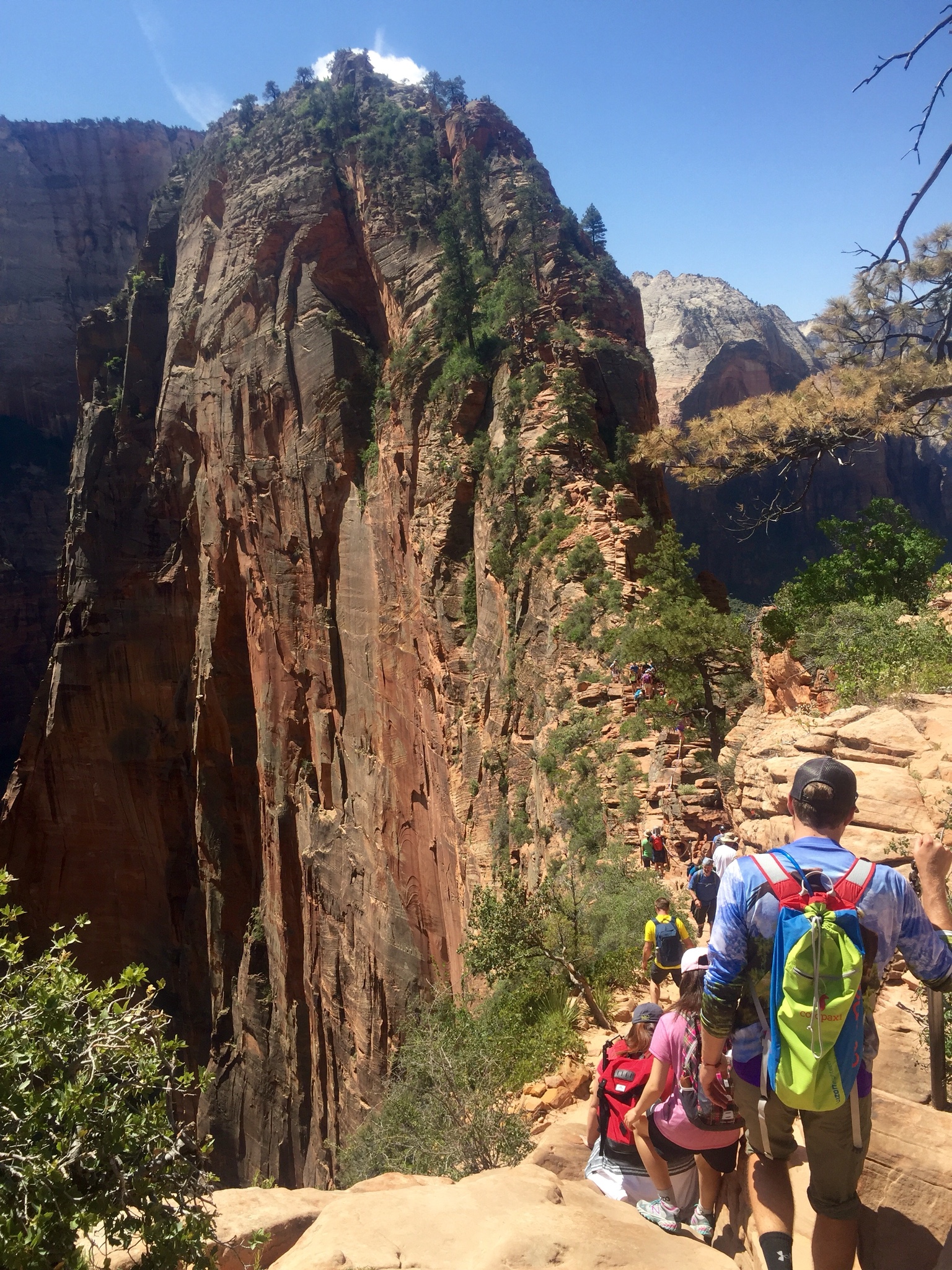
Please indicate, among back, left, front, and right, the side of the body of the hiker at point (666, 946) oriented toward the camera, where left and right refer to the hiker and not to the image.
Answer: back

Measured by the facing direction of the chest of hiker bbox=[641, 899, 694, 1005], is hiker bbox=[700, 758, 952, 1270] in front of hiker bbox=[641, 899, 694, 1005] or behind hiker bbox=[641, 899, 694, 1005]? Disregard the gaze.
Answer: behind

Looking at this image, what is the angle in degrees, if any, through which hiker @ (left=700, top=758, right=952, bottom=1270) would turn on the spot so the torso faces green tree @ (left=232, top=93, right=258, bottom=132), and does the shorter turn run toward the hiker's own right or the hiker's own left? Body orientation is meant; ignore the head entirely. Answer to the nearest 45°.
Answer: approximately 45° to the hiker's own left

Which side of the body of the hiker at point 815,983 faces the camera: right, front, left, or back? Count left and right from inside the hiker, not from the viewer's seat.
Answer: back

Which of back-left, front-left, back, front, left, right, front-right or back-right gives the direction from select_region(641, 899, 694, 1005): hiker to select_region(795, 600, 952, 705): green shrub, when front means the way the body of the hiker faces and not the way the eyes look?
front-right

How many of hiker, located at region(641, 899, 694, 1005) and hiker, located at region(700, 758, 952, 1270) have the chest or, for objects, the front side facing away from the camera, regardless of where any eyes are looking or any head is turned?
2

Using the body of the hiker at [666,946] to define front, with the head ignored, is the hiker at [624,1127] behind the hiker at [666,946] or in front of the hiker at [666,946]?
behind

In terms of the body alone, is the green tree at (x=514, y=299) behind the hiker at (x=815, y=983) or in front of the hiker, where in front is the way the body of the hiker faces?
in front

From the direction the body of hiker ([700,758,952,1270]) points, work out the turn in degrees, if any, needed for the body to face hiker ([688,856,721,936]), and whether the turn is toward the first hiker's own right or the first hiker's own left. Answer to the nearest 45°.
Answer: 0° — they already face them
